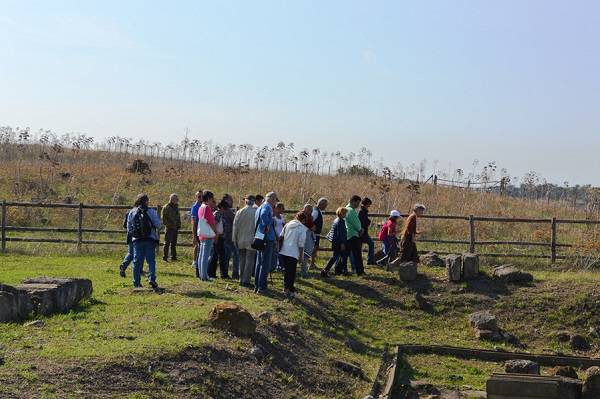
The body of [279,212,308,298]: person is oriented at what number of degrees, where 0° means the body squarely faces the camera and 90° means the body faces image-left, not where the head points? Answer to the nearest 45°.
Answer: approximately 225°

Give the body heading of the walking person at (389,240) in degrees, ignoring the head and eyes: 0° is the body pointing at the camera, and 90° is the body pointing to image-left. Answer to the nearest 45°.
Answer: approximately 270°

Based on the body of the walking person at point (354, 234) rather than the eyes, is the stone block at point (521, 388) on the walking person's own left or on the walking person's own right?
on the walking person's own right

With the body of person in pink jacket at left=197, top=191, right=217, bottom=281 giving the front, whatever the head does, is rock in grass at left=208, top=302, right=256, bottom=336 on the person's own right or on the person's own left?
on the person's own right
